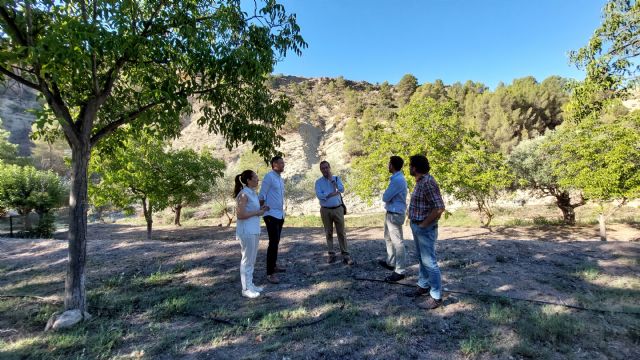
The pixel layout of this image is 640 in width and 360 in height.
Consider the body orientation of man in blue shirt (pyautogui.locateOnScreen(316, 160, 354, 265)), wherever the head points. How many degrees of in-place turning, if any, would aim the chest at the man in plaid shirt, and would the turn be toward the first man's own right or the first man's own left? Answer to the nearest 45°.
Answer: approximately 45° to the first man's own left

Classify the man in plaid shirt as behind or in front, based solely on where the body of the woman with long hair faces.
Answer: in front

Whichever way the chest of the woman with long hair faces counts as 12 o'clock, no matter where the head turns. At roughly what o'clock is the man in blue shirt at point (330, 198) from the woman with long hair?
The man in blue shirt is roughly at 11 o'clock from the woman with long hair.

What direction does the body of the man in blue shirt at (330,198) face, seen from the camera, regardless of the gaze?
toward the camera

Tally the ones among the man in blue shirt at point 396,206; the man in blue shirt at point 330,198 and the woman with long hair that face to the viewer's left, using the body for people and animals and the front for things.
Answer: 1

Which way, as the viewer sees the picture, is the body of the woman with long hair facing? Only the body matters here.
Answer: to the viewer's right

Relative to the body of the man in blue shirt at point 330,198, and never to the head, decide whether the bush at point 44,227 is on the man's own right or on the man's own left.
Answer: on the man's own right

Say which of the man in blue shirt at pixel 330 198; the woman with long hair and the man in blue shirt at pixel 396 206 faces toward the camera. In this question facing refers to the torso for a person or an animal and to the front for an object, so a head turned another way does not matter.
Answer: the man in blue shirt at pixel 330 198

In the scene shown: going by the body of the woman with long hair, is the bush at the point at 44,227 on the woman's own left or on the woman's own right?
on the woman's own left

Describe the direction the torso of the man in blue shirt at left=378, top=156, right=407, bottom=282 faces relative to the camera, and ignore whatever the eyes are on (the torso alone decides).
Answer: to the viewer's left

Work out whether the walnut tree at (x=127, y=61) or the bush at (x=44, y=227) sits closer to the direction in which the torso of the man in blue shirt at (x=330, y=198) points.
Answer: the walnut tree

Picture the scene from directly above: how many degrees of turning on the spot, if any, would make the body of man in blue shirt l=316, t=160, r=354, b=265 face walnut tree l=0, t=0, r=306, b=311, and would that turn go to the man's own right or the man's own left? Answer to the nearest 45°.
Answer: approximately 45° to the man's own right

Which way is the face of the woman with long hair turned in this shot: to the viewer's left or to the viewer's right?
to the viewer's right

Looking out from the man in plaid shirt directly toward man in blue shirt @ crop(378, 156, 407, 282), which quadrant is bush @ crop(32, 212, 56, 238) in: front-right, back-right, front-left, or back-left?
front-left

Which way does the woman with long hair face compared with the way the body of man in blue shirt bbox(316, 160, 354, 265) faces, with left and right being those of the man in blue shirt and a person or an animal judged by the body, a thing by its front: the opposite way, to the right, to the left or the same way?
to the left
